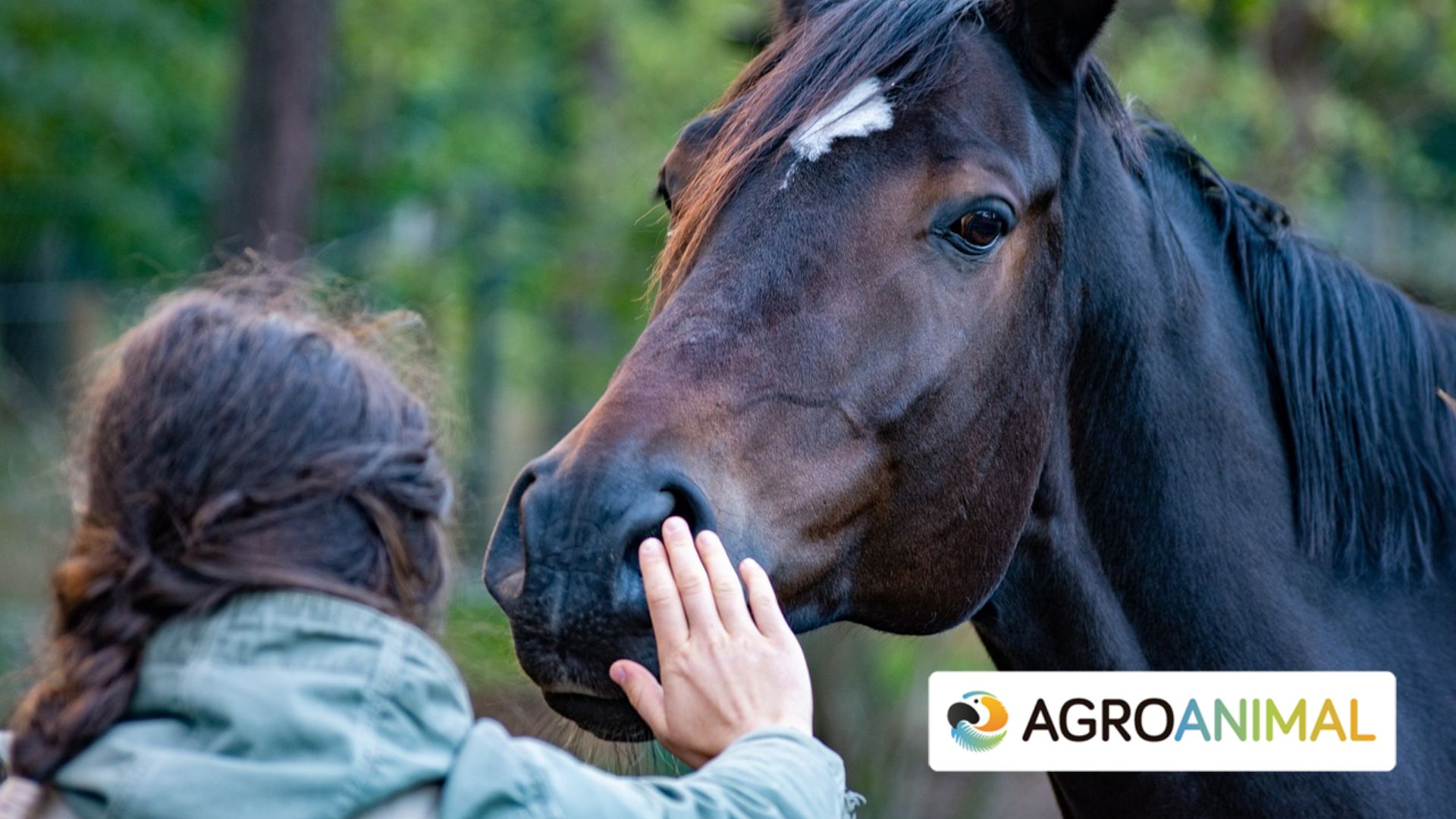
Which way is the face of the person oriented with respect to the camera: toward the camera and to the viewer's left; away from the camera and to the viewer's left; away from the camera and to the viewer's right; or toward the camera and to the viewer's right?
away from the camera and to the viewer's right

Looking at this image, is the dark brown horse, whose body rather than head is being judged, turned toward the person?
yes

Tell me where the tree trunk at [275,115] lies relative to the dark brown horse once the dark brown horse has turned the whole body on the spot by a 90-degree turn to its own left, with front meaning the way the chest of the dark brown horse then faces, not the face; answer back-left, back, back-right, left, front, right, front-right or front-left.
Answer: back

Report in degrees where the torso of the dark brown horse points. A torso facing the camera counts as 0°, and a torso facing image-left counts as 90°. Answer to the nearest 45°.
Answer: approximately 45°
